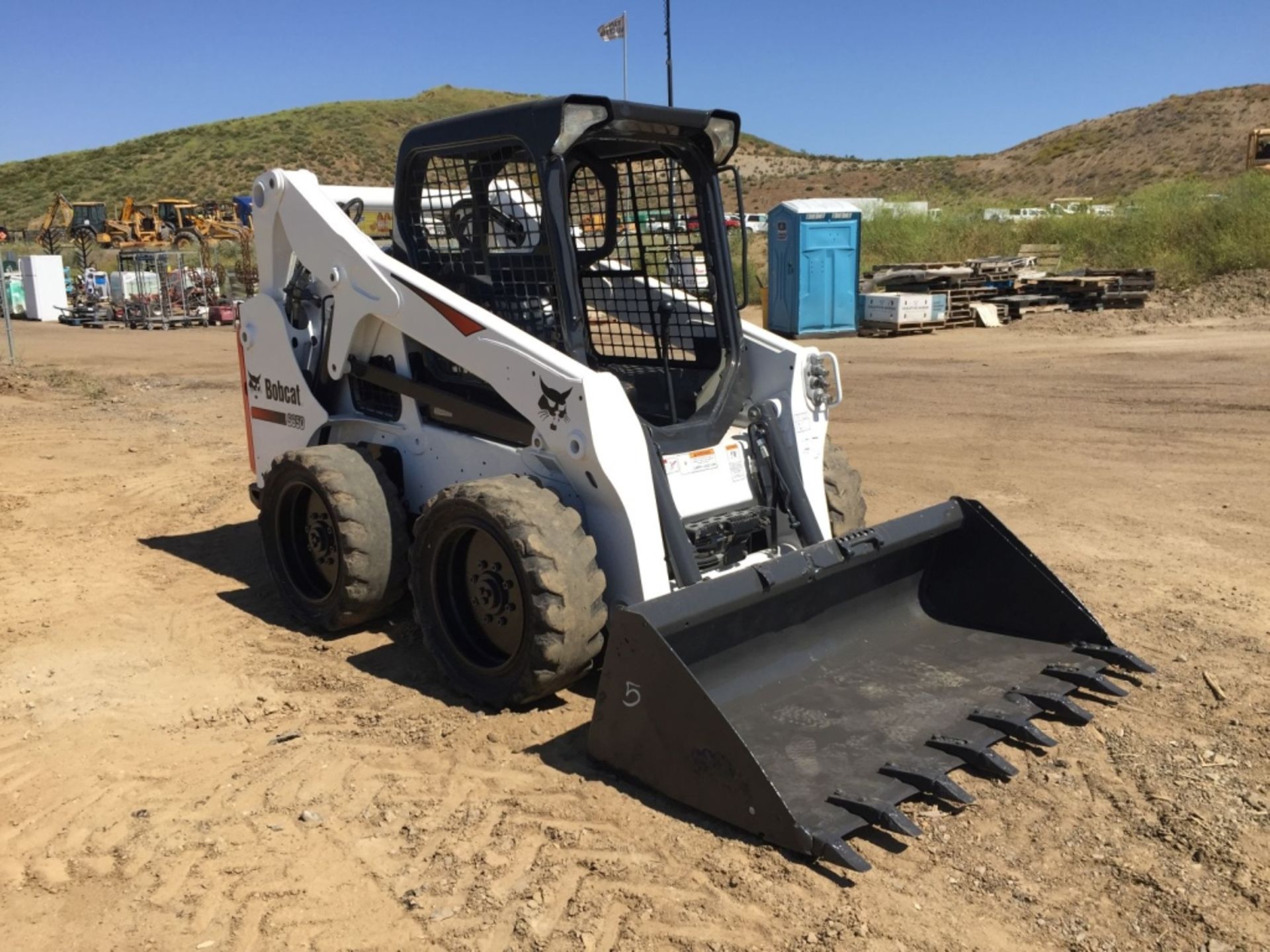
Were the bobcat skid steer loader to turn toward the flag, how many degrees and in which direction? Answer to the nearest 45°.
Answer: approximately 135° to its left

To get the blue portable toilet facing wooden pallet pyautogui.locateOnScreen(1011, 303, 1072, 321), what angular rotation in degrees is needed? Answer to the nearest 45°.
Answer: approximately 135° to its left

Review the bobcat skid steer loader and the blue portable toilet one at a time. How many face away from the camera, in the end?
0

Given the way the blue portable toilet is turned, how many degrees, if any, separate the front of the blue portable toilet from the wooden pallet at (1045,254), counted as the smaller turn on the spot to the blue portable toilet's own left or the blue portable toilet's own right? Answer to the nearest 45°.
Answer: approximately 180°

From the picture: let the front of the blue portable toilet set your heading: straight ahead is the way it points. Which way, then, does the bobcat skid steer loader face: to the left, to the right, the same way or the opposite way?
to the left

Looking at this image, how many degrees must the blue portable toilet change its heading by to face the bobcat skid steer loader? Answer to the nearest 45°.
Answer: approximately 45° to its left

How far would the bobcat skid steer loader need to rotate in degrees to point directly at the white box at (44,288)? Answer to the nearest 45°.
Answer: approximately 180°

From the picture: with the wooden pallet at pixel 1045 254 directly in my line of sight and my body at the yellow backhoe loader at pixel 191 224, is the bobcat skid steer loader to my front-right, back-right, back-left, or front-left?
front-right

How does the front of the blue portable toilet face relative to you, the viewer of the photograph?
facing the viewer and to the left of the viewer

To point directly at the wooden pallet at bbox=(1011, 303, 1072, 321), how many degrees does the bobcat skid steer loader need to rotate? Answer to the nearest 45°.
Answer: approximately 135° to its left

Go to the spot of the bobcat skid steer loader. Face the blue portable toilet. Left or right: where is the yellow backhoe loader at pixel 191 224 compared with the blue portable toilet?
left

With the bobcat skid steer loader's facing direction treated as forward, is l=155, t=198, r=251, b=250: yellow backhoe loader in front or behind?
behind

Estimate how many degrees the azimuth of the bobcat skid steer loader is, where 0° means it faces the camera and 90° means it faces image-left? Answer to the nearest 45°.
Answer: approximately 315°

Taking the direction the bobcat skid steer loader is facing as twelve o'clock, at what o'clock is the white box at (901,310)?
The white box is roughly at 8 o'clock from the bobcat skid steer loader.

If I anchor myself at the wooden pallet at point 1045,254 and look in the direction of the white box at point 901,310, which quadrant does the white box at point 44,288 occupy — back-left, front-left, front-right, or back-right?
front-right
